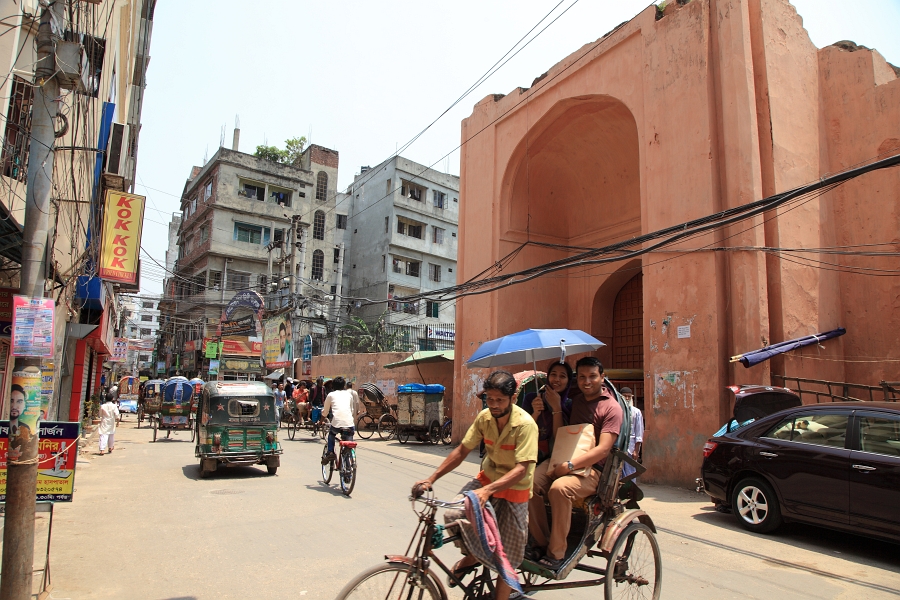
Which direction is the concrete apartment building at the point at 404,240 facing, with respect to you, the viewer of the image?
facing the viewer and to the right of the viewer

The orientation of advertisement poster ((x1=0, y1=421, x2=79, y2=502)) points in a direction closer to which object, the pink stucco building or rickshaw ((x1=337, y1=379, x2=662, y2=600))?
the rickshaw

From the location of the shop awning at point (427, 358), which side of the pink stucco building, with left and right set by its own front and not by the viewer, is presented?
right

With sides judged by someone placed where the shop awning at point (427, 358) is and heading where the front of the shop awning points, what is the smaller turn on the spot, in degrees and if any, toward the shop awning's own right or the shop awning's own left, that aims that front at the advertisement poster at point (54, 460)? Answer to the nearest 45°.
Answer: approximately 45° to the shop awning's own left

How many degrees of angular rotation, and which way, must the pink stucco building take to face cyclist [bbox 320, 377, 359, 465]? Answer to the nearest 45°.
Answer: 0° — it already faces them

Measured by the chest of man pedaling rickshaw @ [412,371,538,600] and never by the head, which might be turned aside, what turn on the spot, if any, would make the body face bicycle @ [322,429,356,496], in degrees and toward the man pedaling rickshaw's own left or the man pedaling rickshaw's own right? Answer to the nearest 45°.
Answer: approximately 135° to the man pedaling rickshaw's own right

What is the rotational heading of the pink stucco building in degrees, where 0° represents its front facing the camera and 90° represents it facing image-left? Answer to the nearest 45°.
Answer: approximately 45°

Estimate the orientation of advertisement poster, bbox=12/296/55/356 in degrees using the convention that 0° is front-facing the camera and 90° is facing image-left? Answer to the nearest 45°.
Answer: approximately 0°

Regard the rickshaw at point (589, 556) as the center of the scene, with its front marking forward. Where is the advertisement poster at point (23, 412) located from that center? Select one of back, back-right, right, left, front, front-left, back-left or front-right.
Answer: front-right
